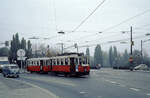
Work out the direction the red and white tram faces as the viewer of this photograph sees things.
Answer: facing the viewer and to the right of the viewer
